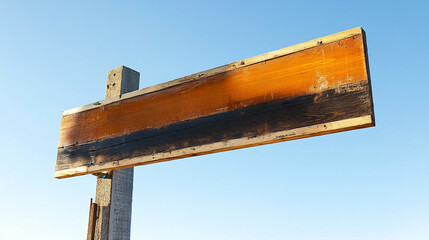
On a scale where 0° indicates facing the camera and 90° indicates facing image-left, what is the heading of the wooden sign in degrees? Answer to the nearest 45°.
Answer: approximately 45°

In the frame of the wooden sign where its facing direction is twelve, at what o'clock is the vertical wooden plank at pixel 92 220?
The vertical wooden plank is roughly at 3 o'clock from the wooden sign.
